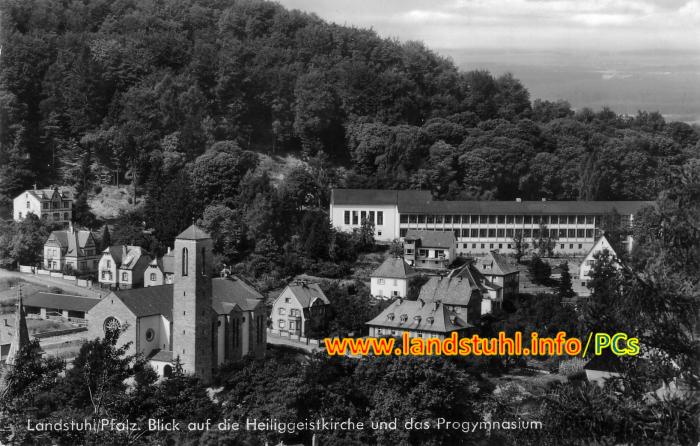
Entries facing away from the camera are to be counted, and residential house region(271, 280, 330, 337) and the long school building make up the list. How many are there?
0

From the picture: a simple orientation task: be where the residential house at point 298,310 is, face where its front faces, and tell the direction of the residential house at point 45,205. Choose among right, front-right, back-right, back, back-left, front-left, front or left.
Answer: right

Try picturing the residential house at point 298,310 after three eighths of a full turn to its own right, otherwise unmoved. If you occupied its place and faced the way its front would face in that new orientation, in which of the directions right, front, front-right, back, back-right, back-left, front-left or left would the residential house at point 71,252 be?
front-left

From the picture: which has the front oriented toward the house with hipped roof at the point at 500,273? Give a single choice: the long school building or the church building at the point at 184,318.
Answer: the long school building

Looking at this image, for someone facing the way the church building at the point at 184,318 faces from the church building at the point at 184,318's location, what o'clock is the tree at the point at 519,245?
The tree is roughly at 6 o'clock from the church building.

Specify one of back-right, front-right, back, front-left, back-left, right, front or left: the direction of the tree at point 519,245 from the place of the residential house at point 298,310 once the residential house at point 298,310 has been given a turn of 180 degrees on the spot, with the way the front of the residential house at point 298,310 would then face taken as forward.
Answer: front

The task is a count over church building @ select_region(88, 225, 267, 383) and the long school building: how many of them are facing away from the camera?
0

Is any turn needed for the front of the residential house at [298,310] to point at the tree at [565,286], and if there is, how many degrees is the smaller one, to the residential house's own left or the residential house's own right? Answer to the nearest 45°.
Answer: approximately 135° to the residential house's own left

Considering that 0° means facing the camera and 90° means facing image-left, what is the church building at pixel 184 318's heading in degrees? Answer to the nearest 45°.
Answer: approximately 45°

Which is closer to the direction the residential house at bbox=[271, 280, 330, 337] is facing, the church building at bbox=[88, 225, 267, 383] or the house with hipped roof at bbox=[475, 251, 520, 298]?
the church building

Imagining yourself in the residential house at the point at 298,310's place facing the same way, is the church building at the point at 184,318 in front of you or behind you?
in front

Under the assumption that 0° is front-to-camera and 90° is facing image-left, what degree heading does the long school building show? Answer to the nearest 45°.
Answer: approximately 0°
